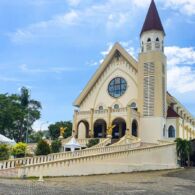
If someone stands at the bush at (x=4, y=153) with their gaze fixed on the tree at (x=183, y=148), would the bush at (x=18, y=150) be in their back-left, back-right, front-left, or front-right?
front-left

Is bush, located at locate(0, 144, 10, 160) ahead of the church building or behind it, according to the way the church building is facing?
ahead

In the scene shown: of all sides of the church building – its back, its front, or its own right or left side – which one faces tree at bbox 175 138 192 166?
left

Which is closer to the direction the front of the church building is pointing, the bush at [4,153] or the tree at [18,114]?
the bush

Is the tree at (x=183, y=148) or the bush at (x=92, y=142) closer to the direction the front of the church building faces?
the bush

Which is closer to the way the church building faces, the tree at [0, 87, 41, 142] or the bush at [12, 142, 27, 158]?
the bush

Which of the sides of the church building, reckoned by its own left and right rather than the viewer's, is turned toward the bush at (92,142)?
front

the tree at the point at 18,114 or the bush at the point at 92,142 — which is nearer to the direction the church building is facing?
the bush

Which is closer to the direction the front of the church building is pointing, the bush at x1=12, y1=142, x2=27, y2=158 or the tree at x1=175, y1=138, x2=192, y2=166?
the bush

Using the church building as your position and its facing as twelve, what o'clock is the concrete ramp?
The concrete ramp is roughly at 11 o'clock from the church building.

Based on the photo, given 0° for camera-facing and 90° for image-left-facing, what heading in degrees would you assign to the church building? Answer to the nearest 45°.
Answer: approximately 45°

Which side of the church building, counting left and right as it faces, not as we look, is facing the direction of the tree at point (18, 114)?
right

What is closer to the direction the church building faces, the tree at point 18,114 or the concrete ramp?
the concrete ramp

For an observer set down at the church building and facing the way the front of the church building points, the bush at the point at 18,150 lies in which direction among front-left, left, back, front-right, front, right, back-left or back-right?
front
